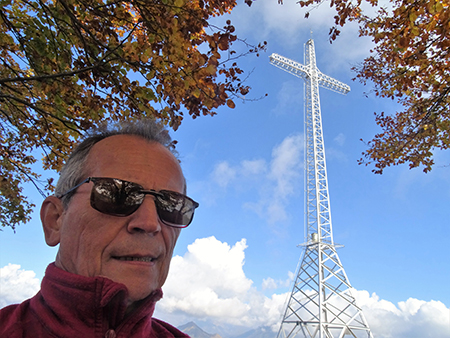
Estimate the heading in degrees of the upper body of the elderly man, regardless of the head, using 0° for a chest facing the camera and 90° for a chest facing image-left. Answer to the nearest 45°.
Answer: approximately 315°

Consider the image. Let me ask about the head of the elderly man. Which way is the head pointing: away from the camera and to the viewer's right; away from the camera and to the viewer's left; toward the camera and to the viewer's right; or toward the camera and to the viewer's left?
toward the camera and to the viewer's right
